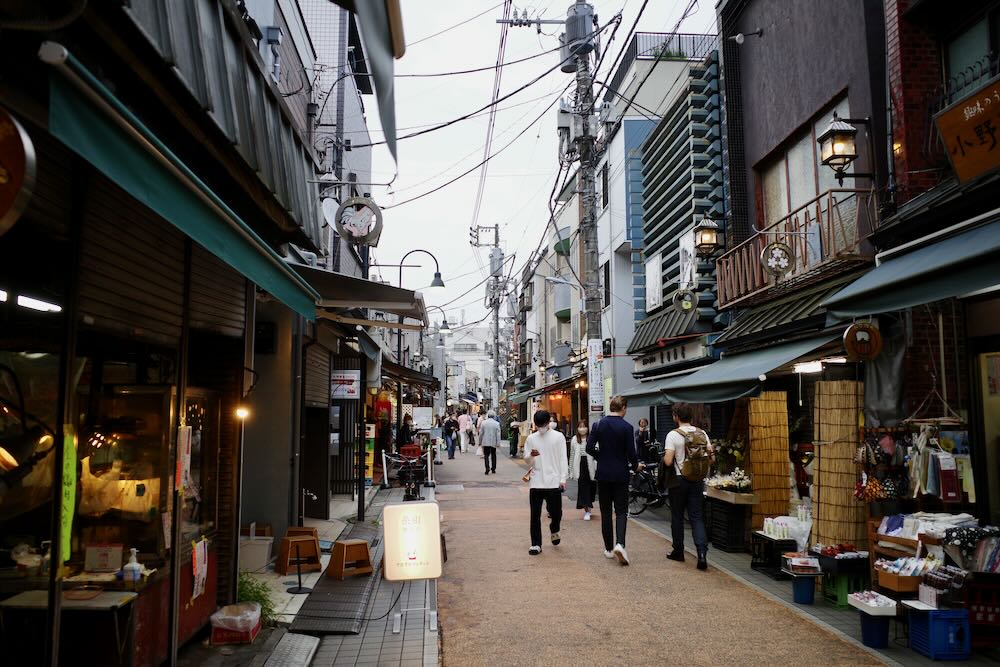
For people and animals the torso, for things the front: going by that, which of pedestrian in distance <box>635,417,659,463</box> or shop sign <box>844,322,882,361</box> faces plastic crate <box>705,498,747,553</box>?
the pedestrian in distance

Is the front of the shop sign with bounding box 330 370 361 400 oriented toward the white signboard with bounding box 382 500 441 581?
yes

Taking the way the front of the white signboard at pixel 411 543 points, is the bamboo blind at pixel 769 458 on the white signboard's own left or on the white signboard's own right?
on the white signboard's own left

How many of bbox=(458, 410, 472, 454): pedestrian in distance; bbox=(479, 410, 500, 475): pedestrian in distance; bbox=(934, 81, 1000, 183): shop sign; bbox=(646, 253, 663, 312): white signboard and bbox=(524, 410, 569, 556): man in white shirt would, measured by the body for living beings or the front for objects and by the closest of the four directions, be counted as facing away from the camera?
2
